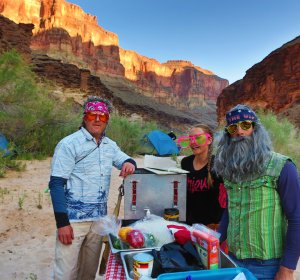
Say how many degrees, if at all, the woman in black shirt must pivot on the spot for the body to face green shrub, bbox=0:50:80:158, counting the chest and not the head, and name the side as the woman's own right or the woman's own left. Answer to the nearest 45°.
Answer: approximately 90° to the woman's own right

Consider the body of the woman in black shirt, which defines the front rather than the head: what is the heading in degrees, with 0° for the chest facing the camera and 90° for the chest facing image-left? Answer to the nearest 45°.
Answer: approximately 45°

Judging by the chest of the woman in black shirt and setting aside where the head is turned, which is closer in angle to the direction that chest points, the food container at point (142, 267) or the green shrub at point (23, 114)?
the food container

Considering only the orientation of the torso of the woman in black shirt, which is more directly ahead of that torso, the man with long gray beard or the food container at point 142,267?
the food container

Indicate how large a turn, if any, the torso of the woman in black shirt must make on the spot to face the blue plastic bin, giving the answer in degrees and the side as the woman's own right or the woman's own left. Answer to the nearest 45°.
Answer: approximately 45° to the woman's own left

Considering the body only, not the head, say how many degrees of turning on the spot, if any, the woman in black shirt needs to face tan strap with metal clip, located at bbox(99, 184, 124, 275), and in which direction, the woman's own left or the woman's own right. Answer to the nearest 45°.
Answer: approximately 45° to the woman's own right

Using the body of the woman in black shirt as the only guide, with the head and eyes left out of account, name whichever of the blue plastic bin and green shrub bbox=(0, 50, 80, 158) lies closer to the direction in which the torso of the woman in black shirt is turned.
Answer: the blue plastic bin

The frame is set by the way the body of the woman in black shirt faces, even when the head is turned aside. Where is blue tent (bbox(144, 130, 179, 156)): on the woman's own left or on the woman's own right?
on the woman's own right
